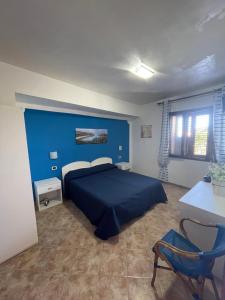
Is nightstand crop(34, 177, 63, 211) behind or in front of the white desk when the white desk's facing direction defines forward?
in front

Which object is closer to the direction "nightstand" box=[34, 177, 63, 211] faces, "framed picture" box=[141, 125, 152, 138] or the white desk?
the white desk

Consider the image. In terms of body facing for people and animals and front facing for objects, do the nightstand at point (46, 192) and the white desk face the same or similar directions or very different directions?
very different directions

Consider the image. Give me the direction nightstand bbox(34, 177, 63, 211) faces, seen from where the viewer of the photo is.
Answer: facing the viewer and to the right of the viewer

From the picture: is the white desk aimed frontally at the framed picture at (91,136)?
no

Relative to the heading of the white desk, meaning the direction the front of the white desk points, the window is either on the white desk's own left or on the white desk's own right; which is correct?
on the white desk's own right

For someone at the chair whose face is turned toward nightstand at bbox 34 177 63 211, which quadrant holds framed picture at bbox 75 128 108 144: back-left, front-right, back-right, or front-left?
front-right

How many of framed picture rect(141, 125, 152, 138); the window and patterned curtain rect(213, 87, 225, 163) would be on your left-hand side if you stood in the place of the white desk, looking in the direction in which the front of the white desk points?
0

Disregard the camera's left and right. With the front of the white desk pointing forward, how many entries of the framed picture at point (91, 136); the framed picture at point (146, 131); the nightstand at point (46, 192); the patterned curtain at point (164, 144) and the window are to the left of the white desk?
0

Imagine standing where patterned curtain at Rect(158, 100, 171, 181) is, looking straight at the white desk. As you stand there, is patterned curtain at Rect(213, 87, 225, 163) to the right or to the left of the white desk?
left

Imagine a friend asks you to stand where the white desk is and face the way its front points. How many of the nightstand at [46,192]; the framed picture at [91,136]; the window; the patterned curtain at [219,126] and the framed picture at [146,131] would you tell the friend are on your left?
0

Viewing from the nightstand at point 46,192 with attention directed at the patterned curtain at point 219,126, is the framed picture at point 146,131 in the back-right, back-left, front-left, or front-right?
front-left

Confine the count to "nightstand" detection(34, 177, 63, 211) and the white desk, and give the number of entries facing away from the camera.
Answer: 0

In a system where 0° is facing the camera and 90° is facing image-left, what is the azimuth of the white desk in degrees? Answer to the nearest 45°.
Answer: approximately 45°

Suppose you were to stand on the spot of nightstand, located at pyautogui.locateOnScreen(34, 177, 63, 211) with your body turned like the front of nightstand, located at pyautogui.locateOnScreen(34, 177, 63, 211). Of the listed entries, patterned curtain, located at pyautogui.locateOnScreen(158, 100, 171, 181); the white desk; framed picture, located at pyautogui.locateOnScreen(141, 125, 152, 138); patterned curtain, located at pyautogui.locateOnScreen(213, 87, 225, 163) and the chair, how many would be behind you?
0
